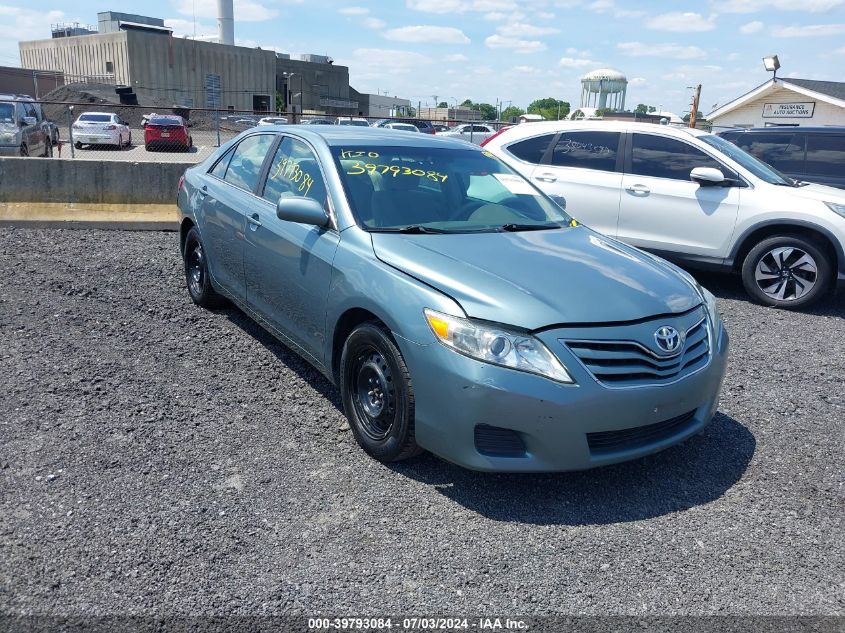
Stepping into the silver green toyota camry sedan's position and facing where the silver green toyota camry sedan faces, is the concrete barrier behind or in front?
behind

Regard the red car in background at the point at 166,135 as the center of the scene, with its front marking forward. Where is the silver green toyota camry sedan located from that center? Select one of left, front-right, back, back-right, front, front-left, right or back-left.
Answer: back

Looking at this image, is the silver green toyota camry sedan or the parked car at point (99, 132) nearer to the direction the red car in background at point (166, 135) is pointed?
the parked car

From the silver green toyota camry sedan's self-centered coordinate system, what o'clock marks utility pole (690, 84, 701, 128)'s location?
The utility pole is roughly at 8 o'clock from the silver green toyota camry sedan.

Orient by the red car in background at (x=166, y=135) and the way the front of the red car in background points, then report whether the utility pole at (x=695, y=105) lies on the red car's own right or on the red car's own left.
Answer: on the red car's own right

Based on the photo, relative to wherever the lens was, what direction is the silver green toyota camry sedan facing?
facing the viewer and to the right of the viewer

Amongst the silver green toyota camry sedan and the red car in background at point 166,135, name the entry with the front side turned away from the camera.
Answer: the red car in background

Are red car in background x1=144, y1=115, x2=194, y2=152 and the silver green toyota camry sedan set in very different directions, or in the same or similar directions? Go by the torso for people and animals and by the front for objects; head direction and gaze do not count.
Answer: very different directions

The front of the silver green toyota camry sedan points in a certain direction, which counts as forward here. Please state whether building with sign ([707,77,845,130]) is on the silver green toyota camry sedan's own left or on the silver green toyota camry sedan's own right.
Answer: on the silver green toyota camry sedan's own left

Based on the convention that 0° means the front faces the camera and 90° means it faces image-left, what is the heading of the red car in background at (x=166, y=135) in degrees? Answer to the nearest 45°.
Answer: approximately 180°

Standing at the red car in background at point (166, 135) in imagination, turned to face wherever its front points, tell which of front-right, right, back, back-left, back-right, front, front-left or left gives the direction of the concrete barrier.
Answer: back

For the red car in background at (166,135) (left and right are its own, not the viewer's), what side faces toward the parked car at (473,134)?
right

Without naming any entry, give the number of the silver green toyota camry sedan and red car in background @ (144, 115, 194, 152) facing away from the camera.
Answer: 1
